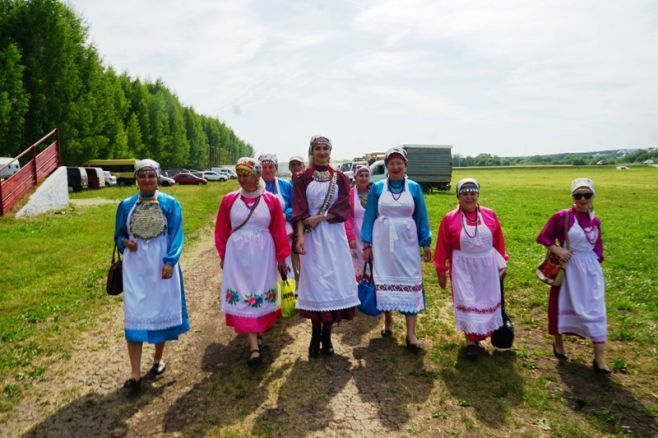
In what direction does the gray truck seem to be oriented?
to the viewer's left

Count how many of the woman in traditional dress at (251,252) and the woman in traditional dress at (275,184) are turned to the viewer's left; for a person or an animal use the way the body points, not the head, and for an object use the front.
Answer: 0

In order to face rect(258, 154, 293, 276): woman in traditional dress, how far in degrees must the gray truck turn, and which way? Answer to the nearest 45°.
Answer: approximately 90° to its left

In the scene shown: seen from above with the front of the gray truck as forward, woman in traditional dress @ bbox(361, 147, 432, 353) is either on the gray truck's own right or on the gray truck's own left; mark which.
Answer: on the gray truck's own left

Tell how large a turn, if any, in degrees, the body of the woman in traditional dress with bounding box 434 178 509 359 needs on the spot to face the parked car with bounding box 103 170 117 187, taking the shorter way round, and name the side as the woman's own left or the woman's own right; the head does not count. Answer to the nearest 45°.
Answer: approximately 135° to the woman's own right

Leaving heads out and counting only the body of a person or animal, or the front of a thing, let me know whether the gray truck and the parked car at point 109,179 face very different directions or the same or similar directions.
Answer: very different directions

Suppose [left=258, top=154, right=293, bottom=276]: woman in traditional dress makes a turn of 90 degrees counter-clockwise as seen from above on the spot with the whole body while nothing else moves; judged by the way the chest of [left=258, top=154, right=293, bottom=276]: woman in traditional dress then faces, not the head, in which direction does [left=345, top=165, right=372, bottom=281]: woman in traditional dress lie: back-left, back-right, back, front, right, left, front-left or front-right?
front
